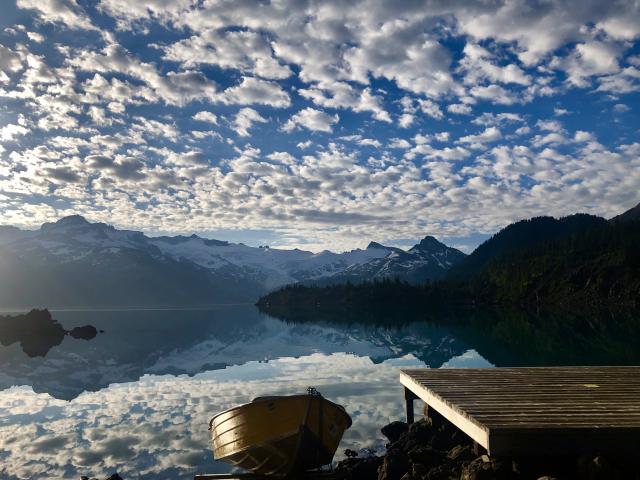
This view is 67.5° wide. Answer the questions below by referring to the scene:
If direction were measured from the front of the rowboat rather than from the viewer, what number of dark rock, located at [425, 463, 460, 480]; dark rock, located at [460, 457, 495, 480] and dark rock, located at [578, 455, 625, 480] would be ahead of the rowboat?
3

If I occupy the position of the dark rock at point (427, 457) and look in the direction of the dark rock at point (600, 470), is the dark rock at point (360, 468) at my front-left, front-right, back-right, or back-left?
back-right

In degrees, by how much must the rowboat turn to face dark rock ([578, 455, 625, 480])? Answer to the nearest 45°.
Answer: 0° — it already faces it

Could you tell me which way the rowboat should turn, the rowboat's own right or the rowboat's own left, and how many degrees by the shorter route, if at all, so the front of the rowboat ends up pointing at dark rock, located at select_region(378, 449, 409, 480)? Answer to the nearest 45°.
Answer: approximately 45° to the rowboat's own left

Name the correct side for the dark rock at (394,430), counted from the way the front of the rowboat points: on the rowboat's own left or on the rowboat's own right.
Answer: on the rowboat's own left

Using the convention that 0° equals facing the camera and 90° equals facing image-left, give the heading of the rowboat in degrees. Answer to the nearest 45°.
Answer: approximately 315°

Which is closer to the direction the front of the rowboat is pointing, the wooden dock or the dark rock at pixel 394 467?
the wooden dock

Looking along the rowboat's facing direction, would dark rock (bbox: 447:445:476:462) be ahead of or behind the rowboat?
ahead
